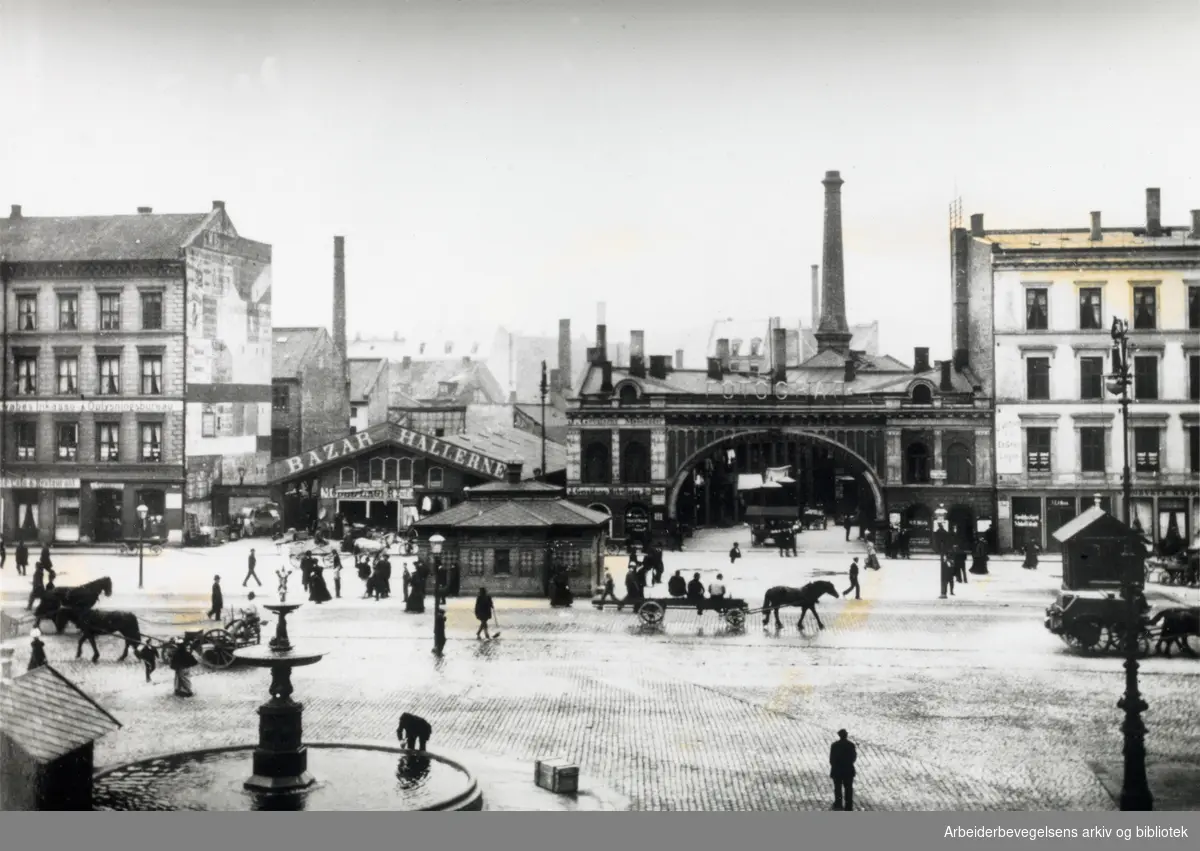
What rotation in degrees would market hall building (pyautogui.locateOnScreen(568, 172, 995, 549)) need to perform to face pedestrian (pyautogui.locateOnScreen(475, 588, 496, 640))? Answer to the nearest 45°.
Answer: approximately 90° to its right

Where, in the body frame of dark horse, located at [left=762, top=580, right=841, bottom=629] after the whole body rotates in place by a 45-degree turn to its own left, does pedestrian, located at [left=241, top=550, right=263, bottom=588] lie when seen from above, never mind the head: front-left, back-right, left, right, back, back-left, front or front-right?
back-left

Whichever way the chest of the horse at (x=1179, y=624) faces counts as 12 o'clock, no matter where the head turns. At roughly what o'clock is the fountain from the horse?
The fountain is roughly at 5 o'clock from the horse.

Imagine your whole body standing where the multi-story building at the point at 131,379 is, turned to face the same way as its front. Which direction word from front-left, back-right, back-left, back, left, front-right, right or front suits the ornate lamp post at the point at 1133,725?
front-left

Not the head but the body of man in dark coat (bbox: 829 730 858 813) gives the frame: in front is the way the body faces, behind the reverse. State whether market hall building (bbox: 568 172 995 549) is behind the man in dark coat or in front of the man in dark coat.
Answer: in front

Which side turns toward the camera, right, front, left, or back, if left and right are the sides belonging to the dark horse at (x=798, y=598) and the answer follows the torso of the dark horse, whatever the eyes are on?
right

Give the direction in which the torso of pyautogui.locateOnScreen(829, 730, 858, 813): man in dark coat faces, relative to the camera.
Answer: away from the camera

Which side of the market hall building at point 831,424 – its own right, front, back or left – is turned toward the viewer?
front

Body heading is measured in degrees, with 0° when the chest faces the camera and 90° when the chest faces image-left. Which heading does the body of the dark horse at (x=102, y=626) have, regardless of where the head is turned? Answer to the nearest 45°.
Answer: approximately 90°

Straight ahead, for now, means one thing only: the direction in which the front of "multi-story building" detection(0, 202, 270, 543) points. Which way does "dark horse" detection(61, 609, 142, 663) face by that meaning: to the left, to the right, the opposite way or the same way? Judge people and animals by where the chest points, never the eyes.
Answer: to the right

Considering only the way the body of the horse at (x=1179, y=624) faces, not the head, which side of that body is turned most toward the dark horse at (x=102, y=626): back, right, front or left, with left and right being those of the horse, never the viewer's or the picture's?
back

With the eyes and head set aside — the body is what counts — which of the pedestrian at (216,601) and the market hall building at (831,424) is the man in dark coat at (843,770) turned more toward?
the market hall building

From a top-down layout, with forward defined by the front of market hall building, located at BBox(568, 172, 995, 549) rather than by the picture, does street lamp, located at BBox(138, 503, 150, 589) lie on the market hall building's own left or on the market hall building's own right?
on the market hall building's own right
